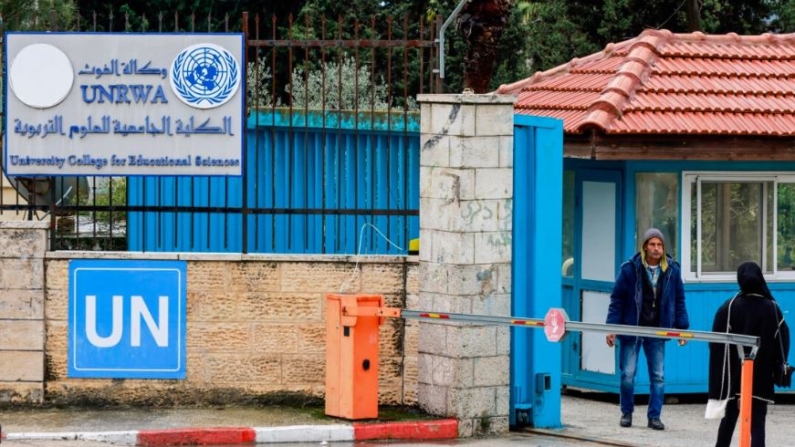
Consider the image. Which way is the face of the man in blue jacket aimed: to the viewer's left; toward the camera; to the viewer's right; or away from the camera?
toward the camera

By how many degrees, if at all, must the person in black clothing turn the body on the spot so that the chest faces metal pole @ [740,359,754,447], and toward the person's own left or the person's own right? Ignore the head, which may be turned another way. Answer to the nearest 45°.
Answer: approximately 180°

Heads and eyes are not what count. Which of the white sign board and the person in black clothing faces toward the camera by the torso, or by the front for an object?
the white sign board

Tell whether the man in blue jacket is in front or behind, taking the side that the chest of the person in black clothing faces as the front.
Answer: in front

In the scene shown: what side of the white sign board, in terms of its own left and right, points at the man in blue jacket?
left

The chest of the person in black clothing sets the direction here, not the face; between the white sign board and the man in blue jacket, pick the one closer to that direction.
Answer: the man in blue jacket

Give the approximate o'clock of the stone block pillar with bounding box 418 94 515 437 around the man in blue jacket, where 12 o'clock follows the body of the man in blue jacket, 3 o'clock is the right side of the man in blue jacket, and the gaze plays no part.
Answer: The stone block pillar is roughly at 2 o'clock from the man in blue jacket.

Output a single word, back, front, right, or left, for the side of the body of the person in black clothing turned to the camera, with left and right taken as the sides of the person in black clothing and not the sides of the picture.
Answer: back

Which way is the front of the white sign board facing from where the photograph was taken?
facing the viewer

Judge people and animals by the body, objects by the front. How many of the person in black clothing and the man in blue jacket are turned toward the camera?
1

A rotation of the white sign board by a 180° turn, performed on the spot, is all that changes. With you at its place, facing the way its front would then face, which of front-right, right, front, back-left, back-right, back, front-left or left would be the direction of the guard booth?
right

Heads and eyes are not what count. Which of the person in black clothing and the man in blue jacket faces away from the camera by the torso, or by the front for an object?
the person in black clothing

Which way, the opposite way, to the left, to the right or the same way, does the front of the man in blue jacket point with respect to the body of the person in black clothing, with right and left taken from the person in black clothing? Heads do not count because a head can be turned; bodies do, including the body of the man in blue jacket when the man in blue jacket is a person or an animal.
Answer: the opposite way

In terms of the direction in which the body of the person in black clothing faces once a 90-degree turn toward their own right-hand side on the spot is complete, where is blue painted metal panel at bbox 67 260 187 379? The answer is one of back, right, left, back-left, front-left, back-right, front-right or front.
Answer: back

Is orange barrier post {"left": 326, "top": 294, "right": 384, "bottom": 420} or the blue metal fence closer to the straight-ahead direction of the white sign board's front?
the orange barrier post

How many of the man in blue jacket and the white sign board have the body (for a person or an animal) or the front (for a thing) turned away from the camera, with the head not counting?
0
